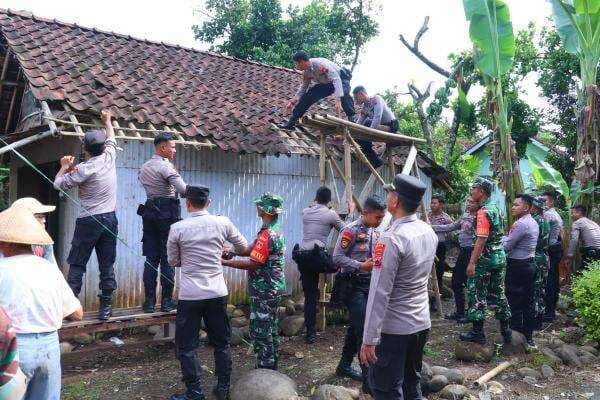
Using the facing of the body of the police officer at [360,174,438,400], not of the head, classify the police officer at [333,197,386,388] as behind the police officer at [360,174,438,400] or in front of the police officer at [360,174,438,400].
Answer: in front

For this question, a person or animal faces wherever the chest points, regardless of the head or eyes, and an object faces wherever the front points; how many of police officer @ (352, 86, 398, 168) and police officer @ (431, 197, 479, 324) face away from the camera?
0

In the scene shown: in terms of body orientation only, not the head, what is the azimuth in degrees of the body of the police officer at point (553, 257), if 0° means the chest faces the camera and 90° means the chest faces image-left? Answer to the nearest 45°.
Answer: approximately 90°

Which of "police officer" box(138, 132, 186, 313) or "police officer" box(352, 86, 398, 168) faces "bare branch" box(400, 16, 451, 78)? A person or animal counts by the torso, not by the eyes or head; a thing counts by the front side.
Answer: "police officer" box(138, 132, 186, 313)

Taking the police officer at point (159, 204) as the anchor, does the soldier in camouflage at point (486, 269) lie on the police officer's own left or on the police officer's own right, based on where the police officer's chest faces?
on the police officer's own right

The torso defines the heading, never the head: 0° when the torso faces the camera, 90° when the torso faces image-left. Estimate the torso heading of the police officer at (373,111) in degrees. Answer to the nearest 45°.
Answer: approximately 90°

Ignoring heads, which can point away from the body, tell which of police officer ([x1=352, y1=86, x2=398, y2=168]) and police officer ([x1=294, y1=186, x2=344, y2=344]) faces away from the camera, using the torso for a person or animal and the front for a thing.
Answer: police officer ([x1=294, y1=186, x2=344, y2=344])

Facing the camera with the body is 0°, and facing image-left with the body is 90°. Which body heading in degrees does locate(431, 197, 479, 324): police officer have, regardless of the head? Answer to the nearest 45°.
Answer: approximately 90°

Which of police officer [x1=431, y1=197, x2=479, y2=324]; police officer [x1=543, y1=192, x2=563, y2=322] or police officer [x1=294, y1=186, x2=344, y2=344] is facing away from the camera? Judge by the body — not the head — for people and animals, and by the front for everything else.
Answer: police officer [x1=294, y1=186, x2=344, y2=344]

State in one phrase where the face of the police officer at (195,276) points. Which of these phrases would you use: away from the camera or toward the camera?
away from the camera

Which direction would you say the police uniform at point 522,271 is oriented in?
to the viewer's left

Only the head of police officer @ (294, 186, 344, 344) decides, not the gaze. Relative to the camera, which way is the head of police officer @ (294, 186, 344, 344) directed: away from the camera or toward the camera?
away from the camera

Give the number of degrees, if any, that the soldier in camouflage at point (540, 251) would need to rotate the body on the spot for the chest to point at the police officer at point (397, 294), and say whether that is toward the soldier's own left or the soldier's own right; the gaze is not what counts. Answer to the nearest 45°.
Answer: approximately 90° to the soldier's own left

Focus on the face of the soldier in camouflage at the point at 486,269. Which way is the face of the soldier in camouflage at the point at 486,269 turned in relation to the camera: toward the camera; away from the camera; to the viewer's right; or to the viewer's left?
to the viewer's left
